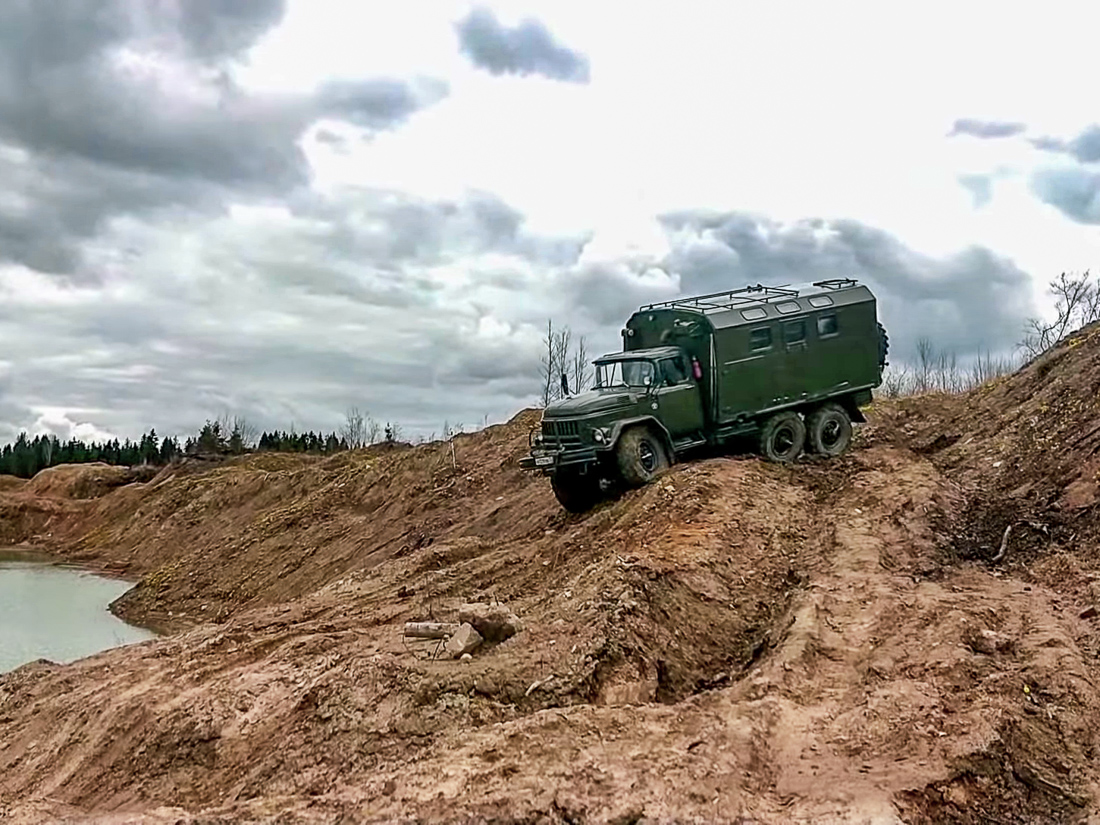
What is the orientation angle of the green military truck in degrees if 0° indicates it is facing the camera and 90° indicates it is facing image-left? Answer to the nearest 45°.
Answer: approximately 45°
